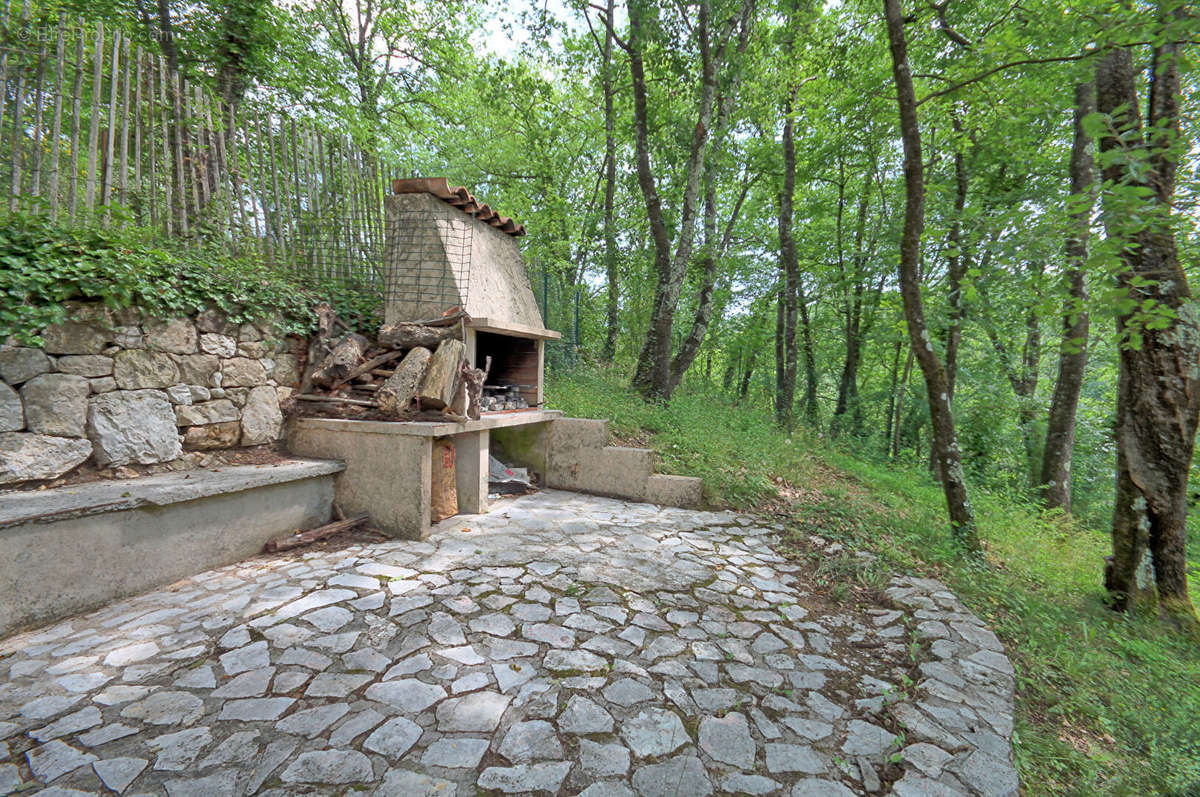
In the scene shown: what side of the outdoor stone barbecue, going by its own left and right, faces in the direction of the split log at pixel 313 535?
right

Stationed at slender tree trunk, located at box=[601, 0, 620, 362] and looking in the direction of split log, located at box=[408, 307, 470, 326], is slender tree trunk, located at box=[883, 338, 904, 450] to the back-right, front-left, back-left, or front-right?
back-left

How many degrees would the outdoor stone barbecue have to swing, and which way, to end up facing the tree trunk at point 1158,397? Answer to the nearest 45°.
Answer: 0° — it already faces it

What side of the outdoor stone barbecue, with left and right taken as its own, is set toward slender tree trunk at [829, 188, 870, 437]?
left

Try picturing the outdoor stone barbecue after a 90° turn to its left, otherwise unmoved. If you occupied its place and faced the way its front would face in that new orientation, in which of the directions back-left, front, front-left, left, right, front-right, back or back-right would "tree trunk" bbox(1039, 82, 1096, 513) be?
front-right

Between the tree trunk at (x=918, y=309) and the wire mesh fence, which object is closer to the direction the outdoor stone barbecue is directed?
the tree trunk

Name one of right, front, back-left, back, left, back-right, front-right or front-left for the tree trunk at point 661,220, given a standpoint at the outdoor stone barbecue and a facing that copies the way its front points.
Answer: left

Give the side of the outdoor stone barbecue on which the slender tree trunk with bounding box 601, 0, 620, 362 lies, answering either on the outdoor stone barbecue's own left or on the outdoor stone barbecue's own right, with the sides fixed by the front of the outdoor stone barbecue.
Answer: on the outdoor stone barbecue's own left

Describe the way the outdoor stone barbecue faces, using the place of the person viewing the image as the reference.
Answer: facing the viewer and to the right of the viewer

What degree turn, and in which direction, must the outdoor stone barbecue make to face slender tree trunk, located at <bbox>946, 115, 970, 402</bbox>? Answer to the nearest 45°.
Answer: approximately 45° to its left
